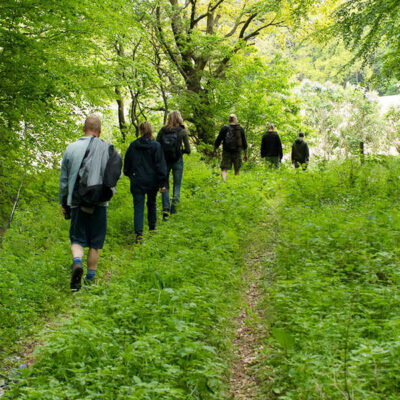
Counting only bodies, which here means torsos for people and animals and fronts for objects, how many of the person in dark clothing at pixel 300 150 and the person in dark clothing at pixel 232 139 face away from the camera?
2

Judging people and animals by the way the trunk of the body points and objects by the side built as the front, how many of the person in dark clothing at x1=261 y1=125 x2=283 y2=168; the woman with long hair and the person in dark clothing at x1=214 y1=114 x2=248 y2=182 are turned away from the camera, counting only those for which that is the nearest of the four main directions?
3

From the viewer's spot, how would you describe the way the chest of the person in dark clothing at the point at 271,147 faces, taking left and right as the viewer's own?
facing away from the viewer

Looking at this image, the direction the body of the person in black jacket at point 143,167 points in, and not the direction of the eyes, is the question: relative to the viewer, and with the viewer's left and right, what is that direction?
facing away from the viewer

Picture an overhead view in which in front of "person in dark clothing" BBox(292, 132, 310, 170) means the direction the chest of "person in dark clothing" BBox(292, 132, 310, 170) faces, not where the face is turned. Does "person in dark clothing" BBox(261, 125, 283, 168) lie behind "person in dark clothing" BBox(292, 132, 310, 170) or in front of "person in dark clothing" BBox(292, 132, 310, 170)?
behind

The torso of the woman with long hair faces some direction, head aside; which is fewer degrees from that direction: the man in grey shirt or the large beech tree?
the large beech tree

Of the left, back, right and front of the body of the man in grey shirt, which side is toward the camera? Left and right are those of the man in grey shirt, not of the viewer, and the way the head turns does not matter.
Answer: back

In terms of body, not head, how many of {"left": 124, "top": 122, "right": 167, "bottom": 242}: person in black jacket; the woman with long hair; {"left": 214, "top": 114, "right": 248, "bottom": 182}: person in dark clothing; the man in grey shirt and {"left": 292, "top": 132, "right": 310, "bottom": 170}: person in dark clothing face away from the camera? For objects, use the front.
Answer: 5

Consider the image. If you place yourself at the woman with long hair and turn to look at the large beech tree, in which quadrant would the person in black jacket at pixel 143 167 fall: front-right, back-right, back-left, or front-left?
back-left

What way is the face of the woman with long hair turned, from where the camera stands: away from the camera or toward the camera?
away from the camera

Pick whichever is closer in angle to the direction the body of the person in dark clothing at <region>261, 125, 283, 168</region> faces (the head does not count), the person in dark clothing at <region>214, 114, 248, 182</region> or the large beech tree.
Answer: the large beech tree

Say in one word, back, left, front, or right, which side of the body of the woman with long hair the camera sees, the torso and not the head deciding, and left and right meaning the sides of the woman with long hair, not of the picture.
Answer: back

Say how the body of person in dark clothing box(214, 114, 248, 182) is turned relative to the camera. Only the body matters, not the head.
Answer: away from the camera

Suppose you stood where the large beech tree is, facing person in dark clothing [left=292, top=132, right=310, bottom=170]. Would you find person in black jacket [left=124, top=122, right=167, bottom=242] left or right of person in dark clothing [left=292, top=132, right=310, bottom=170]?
right

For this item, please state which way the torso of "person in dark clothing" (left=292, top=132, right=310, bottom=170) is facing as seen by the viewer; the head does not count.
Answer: away from the camera

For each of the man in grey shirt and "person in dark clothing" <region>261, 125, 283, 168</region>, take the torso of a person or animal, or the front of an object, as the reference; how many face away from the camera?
2
